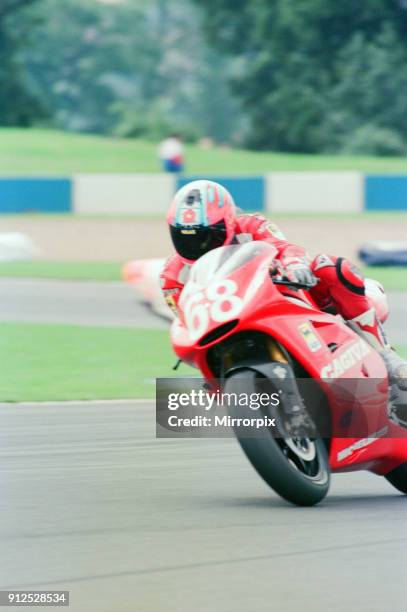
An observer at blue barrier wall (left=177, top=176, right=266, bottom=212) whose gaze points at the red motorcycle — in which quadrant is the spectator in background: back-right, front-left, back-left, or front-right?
back-right

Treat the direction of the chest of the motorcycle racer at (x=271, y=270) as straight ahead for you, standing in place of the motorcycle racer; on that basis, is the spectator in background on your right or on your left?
on your right

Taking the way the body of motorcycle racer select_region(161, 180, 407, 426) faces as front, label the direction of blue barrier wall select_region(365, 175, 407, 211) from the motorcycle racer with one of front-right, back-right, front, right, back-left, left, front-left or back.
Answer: back-right

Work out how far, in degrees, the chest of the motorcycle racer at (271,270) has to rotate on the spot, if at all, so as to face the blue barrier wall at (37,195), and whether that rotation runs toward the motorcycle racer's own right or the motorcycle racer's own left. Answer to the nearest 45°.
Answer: approximately 135° to the motorcycle racer's own right

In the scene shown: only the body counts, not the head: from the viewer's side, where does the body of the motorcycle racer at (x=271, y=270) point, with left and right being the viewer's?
facing the viewer and to the left of the viewer

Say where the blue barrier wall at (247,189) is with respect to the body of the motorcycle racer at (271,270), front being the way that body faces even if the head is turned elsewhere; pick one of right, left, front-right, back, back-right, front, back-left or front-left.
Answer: back-right
